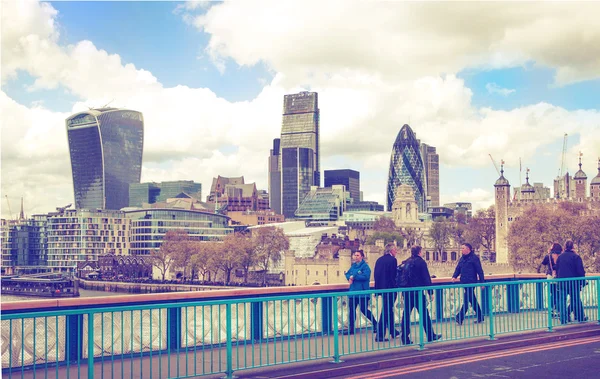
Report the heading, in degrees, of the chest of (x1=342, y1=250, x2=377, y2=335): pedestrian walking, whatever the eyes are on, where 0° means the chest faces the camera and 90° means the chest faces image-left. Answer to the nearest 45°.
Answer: approximately 45°

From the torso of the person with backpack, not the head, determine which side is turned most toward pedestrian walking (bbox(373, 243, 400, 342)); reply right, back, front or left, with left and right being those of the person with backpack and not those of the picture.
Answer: left

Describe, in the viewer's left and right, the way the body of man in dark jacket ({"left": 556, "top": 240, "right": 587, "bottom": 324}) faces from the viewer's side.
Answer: facing away from the viewer

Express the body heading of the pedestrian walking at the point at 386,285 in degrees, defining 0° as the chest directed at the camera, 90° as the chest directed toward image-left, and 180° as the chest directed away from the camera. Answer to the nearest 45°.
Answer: approximately 225°

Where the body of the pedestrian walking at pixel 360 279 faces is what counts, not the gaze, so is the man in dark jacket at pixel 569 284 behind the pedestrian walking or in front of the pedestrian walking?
behind

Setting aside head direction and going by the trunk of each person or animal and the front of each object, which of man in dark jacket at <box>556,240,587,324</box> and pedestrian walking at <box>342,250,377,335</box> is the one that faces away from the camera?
the man in dark jacket

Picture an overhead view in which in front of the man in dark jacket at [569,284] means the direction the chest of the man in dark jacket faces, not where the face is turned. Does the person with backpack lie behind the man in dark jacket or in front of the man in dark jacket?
behind

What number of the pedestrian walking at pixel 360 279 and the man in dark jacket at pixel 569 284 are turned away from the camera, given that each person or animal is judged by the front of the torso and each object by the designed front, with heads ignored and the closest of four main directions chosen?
1

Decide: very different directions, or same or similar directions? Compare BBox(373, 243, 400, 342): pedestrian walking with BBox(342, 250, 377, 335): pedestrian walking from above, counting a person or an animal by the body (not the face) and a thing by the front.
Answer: very different directions

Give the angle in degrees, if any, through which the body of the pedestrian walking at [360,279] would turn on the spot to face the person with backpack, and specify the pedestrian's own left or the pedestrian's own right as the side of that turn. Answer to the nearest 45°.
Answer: approximately 90° to the pedestrian's own left

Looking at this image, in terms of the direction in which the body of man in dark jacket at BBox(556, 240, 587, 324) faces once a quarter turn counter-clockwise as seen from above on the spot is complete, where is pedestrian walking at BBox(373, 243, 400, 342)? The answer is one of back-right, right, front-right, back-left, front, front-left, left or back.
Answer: front-left
